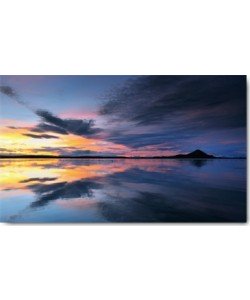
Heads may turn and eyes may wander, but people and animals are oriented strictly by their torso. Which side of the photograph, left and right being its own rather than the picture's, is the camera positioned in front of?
front
